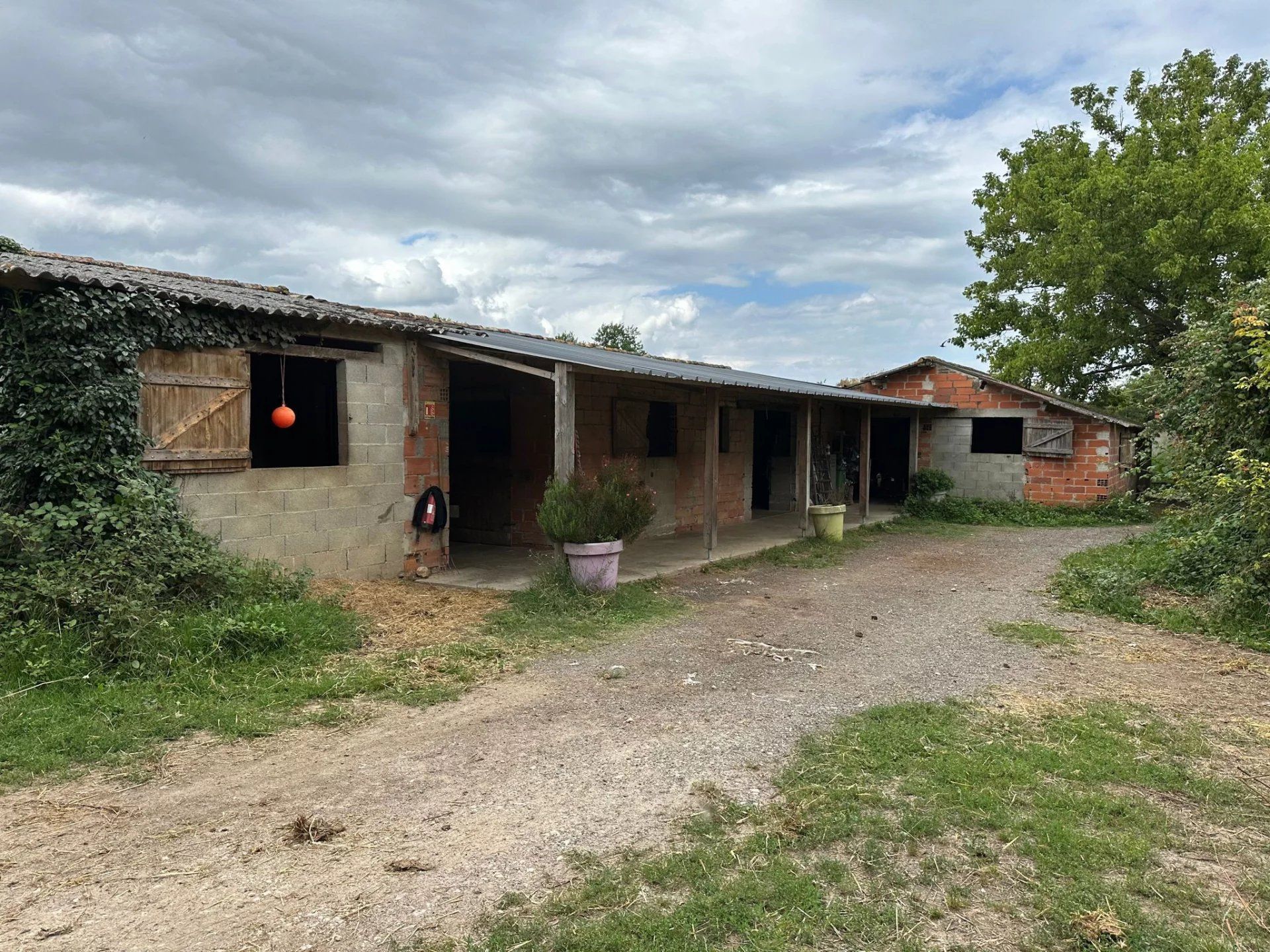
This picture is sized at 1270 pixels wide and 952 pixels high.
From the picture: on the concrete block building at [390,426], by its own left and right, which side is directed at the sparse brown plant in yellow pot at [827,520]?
left

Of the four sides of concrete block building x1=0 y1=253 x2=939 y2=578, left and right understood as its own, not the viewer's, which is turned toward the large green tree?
left

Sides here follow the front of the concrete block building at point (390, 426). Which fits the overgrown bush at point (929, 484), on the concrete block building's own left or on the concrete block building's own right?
on the concrete block building's own left

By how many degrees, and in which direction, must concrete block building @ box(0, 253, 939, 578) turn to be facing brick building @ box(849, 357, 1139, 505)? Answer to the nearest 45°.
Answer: approximately 90° to its left

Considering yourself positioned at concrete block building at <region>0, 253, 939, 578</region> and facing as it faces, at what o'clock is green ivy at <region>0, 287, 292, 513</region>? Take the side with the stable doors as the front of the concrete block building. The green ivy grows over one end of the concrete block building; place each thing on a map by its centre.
The green ivy is roughly at 3 o'clock from the concrete block building.

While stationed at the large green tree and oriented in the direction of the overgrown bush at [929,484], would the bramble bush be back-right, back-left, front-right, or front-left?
front-left

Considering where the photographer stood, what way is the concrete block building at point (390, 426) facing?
facing the viewer and to the right of the viewer

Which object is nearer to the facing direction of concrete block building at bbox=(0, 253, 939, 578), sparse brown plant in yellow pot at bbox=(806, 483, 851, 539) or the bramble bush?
the bramble bush
